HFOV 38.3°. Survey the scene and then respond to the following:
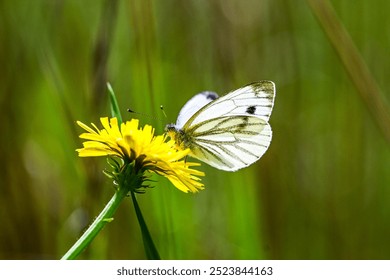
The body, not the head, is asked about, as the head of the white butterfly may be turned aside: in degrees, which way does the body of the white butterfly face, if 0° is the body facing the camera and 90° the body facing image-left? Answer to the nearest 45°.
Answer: approximately 90°
